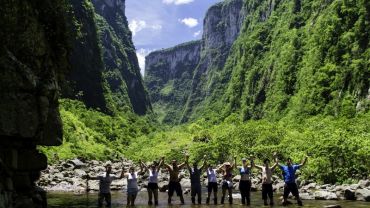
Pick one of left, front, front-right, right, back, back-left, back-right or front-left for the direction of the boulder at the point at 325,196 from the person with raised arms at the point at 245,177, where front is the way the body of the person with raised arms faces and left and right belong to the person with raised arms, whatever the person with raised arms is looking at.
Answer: back-left

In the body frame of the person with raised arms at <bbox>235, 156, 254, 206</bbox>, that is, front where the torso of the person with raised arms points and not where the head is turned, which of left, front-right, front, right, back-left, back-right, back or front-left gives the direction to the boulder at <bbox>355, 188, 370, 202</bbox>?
back-left

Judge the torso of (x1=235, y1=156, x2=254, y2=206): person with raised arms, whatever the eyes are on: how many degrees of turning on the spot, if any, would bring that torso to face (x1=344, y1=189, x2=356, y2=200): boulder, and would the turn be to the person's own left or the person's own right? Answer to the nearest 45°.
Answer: approximately 135° to the person's own left

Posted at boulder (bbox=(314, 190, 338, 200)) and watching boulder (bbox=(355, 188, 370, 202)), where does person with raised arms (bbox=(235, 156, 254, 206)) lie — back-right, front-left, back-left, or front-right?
back-right

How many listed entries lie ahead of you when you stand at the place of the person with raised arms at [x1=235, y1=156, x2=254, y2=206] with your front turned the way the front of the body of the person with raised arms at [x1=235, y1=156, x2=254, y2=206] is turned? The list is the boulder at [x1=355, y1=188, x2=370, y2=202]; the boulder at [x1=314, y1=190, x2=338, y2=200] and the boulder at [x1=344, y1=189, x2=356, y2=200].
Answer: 0

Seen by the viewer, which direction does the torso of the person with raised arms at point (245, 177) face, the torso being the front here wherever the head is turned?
toward the camera
